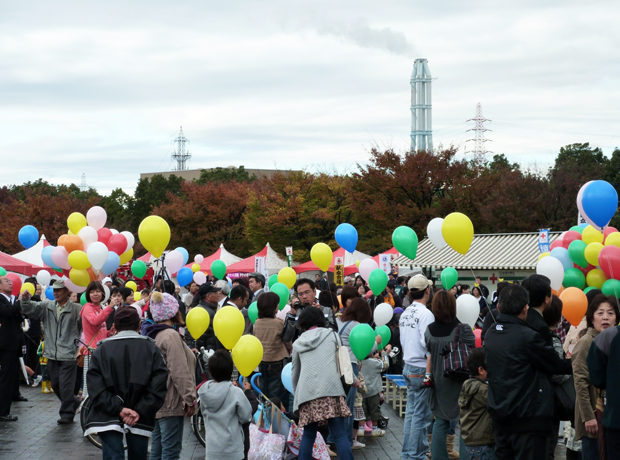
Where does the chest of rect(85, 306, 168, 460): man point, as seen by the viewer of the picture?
away from the camera

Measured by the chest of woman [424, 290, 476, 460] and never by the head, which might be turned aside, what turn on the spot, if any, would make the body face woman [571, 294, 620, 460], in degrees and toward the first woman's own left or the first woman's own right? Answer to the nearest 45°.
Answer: approximately 135° to the first woman's own right

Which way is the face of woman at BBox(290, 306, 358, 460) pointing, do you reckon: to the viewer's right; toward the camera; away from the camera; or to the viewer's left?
away from the camera

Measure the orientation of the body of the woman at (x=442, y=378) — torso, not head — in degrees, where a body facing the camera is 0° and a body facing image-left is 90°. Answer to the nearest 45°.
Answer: approximately 180°

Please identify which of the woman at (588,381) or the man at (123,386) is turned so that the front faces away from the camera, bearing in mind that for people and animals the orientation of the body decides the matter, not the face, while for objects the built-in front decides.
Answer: the man

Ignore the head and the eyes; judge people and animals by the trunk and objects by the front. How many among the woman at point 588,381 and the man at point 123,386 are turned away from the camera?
1

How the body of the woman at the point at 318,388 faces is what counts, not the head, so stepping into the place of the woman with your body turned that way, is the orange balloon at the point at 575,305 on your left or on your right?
on your right

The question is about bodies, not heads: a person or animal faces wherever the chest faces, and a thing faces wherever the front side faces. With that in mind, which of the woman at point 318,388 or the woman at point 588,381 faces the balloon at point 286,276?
the woman at point 318,388

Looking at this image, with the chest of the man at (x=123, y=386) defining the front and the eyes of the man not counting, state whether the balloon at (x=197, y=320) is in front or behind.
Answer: in front

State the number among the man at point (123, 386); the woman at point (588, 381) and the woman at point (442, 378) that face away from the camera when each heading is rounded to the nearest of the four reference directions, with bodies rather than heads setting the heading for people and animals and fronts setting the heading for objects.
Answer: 2

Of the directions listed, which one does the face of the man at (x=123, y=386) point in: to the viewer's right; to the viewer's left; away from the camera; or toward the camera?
away from the camera

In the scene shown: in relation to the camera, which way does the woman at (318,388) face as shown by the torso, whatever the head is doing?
away from the camera
